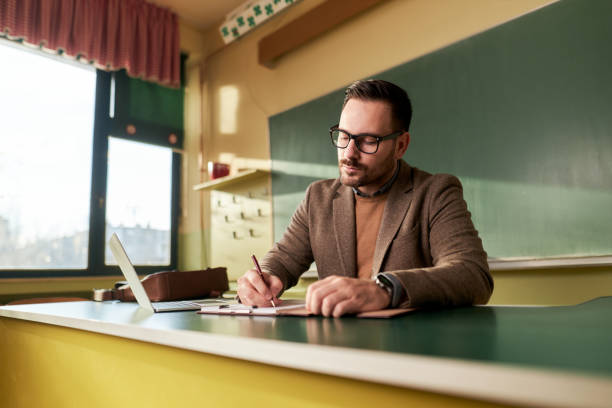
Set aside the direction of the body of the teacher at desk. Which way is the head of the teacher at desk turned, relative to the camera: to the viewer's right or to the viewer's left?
to the viewer's left

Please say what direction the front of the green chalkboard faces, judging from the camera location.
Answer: facing the viewer and to the left of the viewer

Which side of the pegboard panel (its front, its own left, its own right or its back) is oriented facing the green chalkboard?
left

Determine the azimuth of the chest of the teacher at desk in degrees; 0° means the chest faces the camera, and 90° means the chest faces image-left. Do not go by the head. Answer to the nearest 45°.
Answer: approximately 45°

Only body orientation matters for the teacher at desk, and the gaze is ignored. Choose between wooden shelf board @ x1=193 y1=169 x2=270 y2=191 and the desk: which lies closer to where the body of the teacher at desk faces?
the desk

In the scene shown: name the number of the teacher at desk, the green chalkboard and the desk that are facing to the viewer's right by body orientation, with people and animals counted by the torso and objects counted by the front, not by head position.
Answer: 0

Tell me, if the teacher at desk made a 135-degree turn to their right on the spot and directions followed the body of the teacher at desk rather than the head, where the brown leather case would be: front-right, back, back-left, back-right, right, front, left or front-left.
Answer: left

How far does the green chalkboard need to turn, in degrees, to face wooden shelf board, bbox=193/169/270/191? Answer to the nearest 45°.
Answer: approximately 90° to its right

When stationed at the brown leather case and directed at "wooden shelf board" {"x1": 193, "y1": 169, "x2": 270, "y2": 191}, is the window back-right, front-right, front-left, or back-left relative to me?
front-left

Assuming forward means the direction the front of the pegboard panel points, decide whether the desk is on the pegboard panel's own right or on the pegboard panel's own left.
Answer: on the pegboard panel's own left

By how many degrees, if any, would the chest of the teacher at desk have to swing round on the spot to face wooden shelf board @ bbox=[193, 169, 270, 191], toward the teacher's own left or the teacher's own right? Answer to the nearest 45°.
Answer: approximately 90° to the teacher's own right

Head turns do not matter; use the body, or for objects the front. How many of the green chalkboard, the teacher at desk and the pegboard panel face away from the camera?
0

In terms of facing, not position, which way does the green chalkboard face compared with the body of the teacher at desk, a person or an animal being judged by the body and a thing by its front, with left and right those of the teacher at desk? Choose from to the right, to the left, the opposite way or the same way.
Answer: the same way

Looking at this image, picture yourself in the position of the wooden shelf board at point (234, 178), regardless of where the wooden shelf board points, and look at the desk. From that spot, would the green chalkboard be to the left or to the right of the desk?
left
